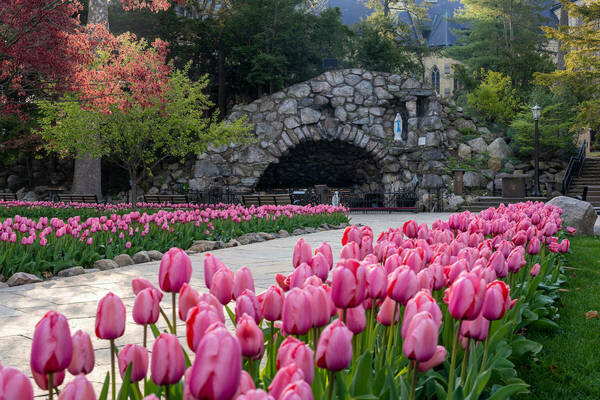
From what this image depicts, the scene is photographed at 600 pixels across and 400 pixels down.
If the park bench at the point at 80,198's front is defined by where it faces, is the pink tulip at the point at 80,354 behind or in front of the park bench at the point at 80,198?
behind

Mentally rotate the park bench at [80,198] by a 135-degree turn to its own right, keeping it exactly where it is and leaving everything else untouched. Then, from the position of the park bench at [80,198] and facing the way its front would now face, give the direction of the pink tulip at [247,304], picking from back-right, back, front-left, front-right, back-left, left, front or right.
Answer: front-right

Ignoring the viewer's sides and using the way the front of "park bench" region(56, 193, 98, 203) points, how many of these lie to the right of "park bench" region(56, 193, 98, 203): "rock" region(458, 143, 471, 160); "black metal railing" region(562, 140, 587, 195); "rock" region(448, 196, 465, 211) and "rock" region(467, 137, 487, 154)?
4

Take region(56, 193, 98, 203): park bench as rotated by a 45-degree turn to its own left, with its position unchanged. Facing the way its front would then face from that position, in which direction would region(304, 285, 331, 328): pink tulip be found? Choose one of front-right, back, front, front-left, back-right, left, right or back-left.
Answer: back-left

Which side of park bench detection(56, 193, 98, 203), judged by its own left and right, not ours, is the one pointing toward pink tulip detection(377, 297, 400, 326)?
back

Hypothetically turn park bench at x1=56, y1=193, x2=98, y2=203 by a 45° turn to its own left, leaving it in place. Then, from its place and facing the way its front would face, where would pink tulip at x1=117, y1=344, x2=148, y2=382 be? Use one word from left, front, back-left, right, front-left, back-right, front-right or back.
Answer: back-left

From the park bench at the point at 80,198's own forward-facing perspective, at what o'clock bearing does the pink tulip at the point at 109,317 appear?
The pink tulip is roughly at 6 o'clock from the park bench.

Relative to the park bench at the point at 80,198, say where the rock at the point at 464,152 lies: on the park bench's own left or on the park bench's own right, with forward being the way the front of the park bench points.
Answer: on the park bench's own right

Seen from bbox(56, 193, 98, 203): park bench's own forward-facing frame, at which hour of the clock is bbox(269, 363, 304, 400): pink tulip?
The pink tulip is roughly at 6 o'clock from the park bench.

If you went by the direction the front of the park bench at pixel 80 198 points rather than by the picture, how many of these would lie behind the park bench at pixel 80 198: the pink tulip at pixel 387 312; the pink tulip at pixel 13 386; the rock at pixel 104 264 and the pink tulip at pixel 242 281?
4

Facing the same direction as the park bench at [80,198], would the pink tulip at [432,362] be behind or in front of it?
behind

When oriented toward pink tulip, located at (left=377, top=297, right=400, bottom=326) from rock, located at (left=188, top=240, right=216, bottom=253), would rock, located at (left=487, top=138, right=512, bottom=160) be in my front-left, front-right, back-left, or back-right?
back-left

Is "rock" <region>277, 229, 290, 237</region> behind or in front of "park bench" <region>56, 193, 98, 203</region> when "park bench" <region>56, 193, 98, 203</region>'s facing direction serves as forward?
behind

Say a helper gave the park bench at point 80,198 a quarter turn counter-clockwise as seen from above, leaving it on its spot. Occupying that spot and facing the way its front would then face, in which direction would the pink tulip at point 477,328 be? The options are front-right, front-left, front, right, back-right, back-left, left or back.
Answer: left

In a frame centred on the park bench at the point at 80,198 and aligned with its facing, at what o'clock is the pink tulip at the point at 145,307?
The pink tulip is roughly at 6 o'clock from the park bench.

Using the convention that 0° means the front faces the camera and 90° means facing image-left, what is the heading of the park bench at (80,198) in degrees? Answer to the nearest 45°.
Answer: approximately 180°

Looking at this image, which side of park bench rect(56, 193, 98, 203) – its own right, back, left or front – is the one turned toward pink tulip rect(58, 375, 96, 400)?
back

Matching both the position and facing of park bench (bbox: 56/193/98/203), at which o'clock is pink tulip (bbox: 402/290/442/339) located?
The pink tulip is roughly at 6 o'clock from the park bench.

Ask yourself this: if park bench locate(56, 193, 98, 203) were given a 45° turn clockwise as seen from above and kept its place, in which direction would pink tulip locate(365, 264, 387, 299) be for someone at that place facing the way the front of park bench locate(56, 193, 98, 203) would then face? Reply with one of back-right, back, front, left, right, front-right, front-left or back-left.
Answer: back-right

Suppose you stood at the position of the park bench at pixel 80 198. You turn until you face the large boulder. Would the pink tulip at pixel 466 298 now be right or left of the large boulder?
right
